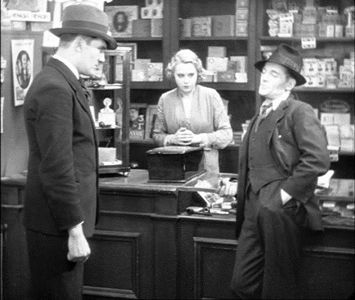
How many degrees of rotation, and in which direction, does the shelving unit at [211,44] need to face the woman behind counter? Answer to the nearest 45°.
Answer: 0° — it already faces them

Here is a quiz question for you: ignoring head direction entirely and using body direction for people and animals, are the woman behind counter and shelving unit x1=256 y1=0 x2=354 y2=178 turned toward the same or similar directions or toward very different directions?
same or similar directions

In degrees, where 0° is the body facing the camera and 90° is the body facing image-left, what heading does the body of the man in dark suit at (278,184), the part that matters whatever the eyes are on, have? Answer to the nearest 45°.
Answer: approximately 45°

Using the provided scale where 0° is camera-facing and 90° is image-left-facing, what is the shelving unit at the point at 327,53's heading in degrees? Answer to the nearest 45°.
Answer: approximately 0°

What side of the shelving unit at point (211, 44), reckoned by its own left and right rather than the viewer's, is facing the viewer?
front

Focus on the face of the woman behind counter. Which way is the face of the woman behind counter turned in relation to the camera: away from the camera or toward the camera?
toward the camera

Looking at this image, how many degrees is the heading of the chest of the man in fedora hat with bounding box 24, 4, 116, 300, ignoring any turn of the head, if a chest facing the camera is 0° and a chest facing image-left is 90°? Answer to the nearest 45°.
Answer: approximately 270°

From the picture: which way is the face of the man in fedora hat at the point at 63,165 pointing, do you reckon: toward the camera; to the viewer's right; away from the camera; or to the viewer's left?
to the viewer's right

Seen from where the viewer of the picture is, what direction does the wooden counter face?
facing the viewer

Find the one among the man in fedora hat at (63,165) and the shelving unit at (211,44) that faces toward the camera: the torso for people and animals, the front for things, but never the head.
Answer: the shelving unit

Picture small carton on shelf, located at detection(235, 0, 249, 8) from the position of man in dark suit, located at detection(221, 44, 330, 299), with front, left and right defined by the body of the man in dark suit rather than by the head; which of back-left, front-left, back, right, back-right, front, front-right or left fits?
back-right
